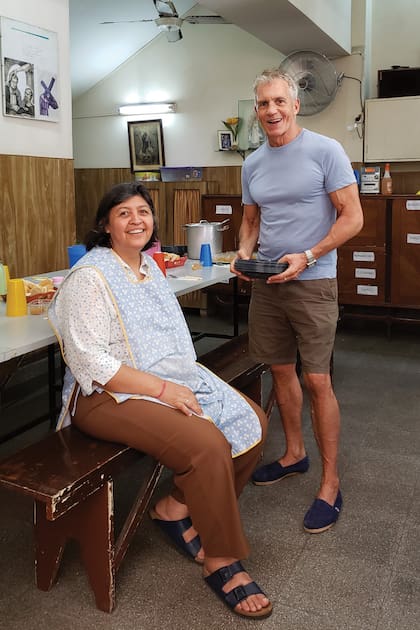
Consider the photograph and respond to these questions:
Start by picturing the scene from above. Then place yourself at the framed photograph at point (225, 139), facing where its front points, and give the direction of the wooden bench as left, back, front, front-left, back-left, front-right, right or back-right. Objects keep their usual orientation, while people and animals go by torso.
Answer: front

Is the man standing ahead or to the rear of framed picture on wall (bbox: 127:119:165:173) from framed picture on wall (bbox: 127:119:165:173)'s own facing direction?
ahead

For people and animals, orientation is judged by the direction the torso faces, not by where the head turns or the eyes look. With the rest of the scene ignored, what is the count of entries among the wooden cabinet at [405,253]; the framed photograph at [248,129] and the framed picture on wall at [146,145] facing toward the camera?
3

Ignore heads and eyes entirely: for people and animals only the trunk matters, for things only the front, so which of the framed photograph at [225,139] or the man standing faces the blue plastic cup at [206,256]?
the framed photograph

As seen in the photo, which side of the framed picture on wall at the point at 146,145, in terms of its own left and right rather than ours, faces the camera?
front

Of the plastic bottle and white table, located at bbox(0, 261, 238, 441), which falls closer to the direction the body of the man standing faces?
the white table

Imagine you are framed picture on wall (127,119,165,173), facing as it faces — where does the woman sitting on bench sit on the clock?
The woman sitting on bench is roughly at 12 o'clock from the framed picture on wall.

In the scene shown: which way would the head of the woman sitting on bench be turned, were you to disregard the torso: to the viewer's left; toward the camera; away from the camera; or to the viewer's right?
toward the camera

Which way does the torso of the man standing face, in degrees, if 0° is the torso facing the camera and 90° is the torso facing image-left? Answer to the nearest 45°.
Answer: approximately 45°

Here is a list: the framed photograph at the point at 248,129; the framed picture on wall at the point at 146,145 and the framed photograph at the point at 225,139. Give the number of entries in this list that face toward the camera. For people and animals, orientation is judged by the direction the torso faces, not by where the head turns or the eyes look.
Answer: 3

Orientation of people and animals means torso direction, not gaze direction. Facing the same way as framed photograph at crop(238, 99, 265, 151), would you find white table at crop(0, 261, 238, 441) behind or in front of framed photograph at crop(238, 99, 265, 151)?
in front

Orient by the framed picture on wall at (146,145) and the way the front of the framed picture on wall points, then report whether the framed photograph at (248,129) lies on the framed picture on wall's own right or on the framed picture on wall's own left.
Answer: on the framed picture on wall's own left

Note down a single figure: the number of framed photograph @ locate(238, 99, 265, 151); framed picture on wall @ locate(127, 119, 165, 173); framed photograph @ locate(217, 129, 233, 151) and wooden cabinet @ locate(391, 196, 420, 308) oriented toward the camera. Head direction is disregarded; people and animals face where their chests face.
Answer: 4

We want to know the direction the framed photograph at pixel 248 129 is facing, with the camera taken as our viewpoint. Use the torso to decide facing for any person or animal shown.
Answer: facing the viewer

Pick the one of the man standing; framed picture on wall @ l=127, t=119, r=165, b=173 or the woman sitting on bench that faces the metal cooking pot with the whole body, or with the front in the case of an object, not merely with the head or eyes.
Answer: the framed picture on wall

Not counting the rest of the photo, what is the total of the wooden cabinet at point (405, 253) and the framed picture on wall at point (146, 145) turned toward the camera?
2

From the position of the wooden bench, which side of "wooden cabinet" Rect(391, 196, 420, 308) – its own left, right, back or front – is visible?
front
